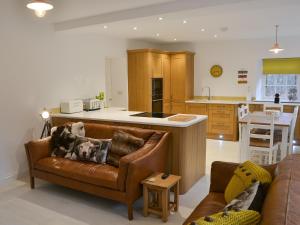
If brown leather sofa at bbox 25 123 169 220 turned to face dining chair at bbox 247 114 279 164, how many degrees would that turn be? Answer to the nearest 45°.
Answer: approximately 135° to its left

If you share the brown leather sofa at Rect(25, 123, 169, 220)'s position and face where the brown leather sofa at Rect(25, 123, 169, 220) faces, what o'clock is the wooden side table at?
The wooden side table is roughly at 9 o'clock from the brown leather sofa.

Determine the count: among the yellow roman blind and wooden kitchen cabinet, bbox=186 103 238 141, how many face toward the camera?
2

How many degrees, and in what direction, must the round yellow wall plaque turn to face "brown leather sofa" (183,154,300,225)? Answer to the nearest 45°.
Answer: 0° — it already faces it

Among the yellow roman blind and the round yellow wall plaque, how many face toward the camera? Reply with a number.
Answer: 2

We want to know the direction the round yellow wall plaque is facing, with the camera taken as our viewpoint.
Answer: facing the viewer

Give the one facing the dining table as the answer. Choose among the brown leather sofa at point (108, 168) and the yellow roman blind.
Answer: the yellow roman blind

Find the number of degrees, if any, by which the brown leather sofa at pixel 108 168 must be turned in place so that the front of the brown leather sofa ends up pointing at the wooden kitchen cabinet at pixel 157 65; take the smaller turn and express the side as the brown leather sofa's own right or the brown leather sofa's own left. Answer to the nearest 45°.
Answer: approximately 180°

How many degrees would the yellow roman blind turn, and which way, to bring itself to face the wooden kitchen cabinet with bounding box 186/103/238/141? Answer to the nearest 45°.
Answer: approximately 45° to its right

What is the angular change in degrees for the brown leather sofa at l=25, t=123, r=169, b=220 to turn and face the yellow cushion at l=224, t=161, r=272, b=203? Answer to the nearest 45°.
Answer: approximately 90° to its left

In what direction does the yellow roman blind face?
toward the camera

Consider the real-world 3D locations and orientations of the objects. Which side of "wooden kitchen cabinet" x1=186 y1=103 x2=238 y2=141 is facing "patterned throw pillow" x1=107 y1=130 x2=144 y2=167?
front

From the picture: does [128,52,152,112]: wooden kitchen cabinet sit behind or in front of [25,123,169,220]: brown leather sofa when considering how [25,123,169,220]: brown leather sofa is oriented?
behind

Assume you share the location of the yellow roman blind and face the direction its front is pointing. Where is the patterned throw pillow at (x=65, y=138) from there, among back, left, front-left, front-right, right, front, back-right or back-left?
front-right

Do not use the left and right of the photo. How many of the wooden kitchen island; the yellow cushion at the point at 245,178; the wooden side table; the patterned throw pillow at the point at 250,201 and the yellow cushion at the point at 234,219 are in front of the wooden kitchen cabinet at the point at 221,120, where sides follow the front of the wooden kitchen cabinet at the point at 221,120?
5

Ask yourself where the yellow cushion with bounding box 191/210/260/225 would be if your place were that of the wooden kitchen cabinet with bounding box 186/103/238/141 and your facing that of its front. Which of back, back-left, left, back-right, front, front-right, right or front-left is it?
front

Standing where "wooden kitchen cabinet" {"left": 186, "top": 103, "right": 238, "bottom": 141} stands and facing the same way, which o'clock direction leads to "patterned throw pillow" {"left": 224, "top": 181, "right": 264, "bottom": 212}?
The patterned throw pillow is roughly at 12 o'clock from the wooden kitchen cabinet.
